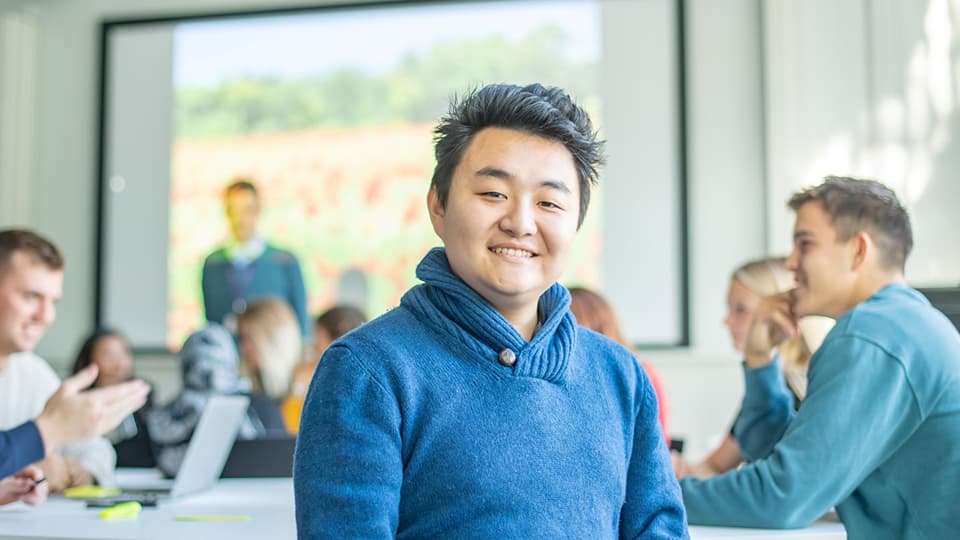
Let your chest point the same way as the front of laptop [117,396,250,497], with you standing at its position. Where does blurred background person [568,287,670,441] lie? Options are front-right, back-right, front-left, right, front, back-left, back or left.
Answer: back-right

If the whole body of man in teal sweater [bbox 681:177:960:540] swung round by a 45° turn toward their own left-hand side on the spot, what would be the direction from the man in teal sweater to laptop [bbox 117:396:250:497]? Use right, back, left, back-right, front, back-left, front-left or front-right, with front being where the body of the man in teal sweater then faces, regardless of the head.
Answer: front-right

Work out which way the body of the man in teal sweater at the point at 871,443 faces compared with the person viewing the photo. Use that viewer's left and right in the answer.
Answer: facing to the left of the viewer

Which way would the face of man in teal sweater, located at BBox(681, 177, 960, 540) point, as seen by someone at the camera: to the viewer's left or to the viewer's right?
to the viewer's left

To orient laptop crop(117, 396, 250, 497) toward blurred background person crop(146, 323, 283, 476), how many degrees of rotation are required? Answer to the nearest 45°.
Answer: approximately 45° to its right

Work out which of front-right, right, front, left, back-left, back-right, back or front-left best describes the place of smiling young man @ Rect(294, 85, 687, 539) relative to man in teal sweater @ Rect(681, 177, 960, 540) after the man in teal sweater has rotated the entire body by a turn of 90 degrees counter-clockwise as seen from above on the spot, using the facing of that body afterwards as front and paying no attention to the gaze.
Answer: front-right

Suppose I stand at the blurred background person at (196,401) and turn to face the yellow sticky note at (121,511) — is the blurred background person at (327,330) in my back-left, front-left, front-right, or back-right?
back-left

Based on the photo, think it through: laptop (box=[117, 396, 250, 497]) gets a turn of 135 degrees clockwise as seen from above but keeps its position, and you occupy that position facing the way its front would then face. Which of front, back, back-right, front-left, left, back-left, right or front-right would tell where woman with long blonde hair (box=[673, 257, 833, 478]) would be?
front

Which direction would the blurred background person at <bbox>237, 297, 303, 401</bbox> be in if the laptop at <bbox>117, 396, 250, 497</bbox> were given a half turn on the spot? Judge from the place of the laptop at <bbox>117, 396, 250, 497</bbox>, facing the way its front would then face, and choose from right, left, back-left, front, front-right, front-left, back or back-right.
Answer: back-left

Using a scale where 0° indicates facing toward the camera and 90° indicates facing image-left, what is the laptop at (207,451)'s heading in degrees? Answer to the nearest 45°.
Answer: approximately 135°

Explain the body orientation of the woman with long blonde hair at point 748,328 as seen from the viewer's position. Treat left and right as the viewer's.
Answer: facing to the left of the viewer

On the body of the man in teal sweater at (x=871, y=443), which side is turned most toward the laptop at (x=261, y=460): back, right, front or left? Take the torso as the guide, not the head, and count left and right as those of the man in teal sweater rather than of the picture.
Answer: front
